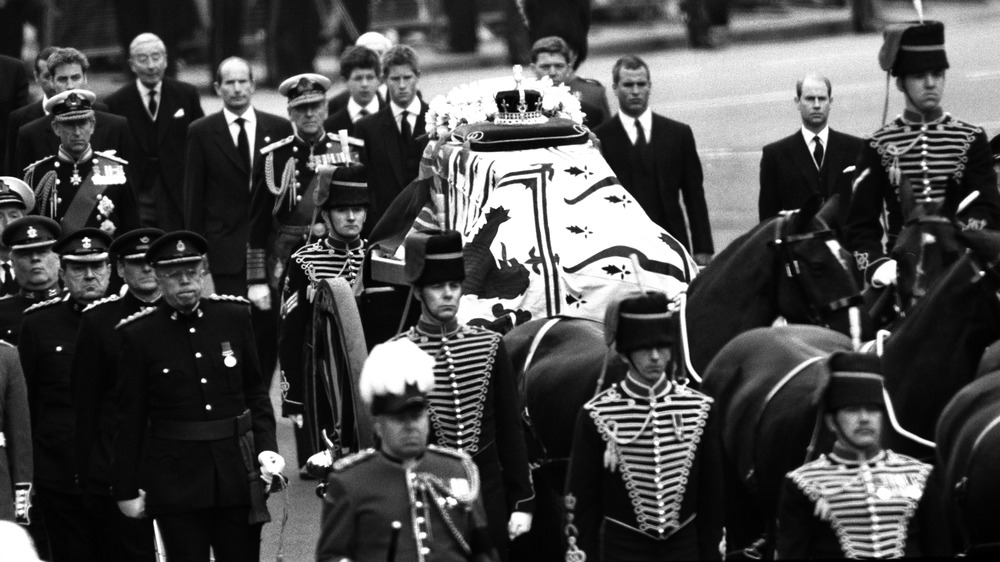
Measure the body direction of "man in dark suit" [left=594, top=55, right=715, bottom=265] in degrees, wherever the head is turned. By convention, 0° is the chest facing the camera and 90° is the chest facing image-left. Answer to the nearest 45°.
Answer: approximately 0°

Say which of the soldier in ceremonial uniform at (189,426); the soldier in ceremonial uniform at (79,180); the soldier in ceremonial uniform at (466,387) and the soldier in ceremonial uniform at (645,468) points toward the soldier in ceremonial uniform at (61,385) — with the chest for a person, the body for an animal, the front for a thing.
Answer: the soldier in ceremonial uniform at (79,180)

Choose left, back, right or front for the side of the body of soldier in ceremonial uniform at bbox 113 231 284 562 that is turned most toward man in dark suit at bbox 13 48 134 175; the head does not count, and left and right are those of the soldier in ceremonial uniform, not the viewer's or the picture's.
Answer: back

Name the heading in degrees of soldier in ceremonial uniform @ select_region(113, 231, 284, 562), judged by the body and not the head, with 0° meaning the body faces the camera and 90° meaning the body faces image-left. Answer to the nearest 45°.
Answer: approximately 0°
